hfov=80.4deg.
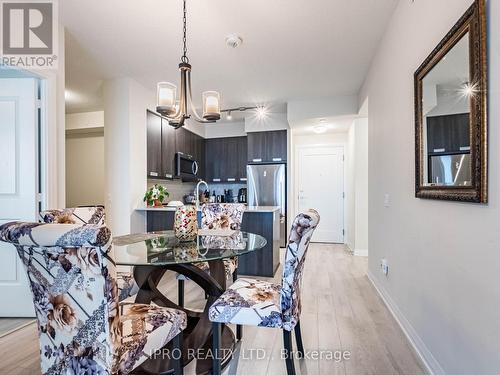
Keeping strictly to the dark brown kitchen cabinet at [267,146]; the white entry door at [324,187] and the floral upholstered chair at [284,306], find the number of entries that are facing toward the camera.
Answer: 2

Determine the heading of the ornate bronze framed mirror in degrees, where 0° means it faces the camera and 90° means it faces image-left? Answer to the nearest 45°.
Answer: approximately 45°

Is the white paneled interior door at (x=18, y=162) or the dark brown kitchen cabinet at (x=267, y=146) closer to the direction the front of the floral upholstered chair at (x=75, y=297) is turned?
the dark brown kitchen cabinet

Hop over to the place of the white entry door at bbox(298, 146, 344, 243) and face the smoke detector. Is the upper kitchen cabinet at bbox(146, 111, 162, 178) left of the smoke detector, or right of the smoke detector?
right

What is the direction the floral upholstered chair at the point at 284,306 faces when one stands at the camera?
facing to the left of the viewer

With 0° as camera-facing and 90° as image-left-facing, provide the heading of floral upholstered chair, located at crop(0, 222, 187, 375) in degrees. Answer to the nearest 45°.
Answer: approximately 225°

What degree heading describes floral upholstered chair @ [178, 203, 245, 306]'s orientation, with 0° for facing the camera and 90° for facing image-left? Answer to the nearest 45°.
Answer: approximately 45°

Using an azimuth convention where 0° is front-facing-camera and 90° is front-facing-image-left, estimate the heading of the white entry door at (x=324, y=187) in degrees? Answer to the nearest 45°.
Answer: approximately 0°

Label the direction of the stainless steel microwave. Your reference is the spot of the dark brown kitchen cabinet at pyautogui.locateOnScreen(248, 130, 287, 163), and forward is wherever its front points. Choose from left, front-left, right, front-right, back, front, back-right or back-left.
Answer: right

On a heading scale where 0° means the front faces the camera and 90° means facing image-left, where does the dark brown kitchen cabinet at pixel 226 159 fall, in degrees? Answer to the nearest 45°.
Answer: approximately 0°

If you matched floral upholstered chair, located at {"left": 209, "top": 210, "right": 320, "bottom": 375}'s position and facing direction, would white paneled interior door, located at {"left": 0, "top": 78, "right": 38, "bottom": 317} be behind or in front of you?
in front

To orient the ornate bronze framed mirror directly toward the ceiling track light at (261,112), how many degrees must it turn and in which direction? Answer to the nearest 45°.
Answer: approximately 90° to its right

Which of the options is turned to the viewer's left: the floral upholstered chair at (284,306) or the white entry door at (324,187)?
the floral upholstered chair

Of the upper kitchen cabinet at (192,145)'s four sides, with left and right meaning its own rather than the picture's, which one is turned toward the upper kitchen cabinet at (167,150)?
right
